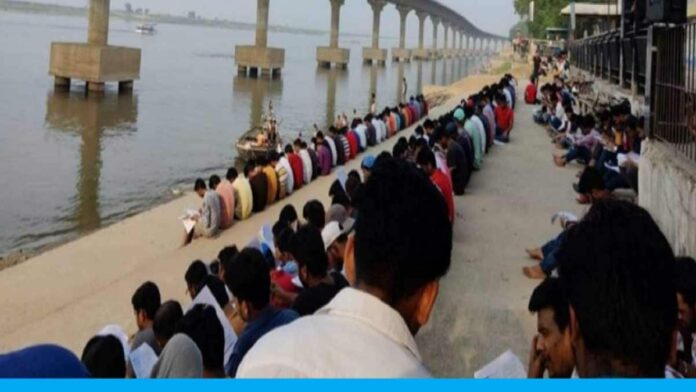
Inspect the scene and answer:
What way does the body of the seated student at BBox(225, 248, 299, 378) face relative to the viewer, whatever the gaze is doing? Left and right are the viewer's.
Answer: facing away from the viewer and to the left of the viewer

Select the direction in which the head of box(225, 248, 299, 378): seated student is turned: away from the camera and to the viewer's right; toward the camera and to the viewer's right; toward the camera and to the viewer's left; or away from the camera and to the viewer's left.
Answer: away from the camera and to the viewer's left

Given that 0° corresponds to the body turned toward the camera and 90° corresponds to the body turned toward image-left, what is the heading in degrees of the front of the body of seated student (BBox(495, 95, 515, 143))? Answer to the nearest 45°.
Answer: approximately 135°

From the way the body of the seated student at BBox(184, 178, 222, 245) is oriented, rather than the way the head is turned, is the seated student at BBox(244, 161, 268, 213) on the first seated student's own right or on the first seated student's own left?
on the first seated student's own right

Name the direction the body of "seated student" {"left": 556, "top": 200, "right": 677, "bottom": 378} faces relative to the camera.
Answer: away from the camera

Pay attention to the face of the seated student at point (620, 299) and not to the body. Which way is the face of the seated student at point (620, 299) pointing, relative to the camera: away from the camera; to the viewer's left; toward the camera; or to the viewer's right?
away from the camera

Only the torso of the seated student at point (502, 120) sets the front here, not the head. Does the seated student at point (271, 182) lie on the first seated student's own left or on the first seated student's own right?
on the first seated student's own left

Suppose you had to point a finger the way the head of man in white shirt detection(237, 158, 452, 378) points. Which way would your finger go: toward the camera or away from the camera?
away from the camera
